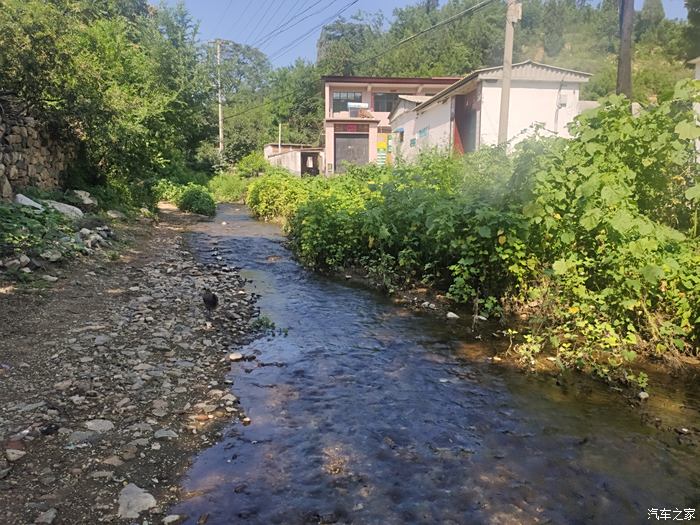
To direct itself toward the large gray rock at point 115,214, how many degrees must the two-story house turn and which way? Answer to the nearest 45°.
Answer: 0° — it already faces it

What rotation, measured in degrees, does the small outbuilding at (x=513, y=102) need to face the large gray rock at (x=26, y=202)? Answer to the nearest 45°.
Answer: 0° — it already faces it

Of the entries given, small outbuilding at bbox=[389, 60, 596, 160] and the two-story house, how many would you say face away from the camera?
0

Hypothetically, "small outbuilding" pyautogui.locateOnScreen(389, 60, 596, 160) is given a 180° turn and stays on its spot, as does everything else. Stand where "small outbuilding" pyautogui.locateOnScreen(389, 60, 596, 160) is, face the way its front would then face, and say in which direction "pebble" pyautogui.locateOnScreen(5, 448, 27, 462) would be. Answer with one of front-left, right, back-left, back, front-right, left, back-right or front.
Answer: back-right

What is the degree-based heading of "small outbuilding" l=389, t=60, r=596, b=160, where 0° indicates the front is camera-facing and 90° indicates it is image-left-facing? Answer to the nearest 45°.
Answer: approximately 45°

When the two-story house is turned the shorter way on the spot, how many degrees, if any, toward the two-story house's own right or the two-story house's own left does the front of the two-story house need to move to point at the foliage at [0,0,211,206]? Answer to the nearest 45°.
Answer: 0° — it already faces it

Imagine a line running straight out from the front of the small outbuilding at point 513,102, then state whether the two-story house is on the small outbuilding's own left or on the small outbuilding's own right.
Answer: on the small outbuilding's own right

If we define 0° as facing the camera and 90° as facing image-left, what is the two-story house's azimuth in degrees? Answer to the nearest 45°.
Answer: approximately 0°

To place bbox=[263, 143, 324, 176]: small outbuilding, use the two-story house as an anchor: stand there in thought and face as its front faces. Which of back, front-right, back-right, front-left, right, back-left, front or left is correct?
right

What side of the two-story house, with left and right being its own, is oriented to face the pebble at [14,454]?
front

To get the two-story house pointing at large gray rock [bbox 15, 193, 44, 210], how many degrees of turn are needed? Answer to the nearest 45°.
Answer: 0° — it already faces it

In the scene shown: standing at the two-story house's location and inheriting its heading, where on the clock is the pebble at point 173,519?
The pebble is roughly at 12 o'clock from the two-story house.
